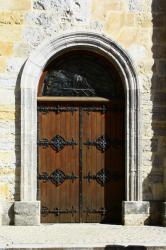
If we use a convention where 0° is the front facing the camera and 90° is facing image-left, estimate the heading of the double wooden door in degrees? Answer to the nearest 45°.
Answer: approximately 0°
